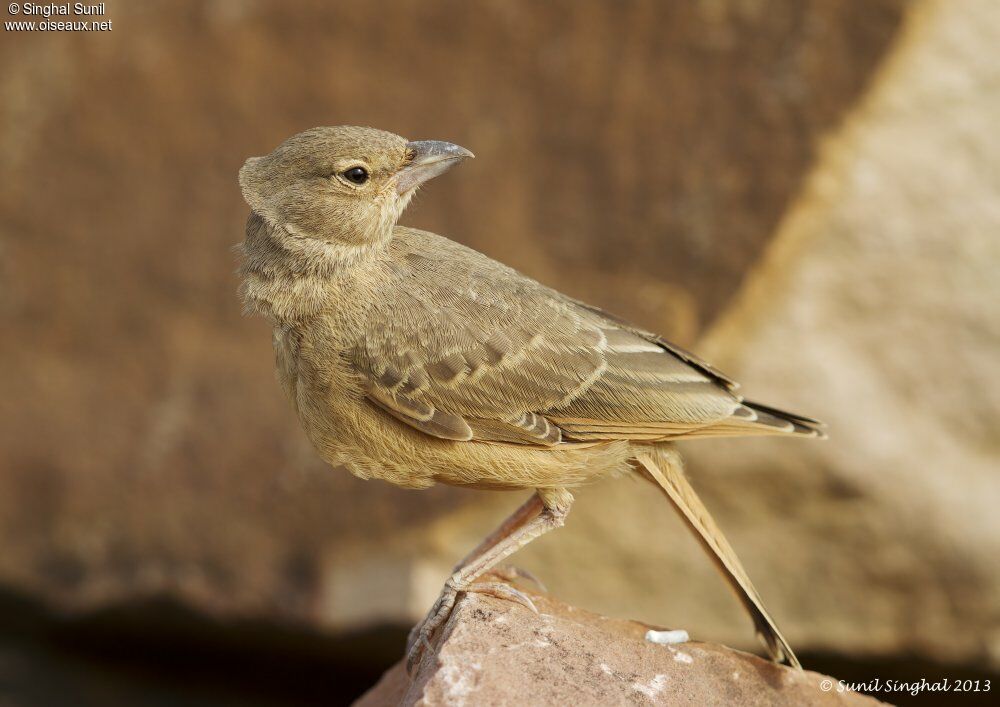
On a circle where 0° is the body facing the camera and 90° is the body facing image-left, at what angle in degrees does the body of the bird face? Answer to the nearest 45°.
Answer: approximately 90°
